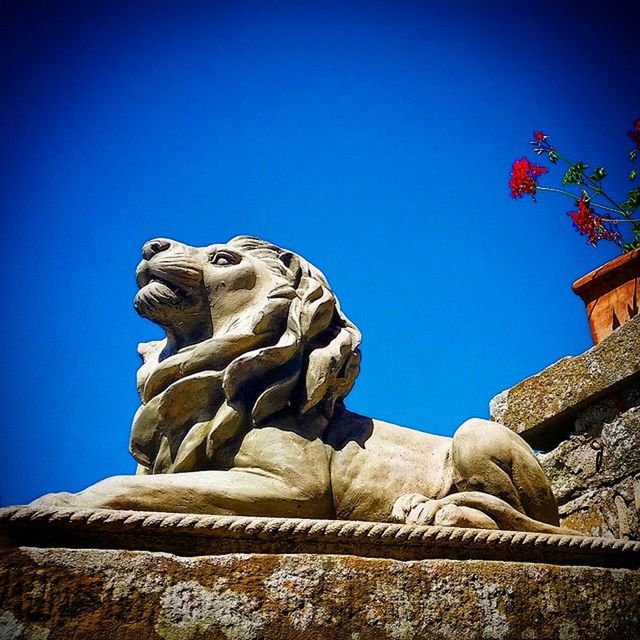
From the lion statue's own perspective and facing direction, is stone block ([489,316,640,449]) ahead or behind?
behind

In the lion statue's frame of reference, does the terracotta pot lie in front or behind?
behind

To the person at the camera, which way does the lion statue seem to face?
facing to the left of the viewer
